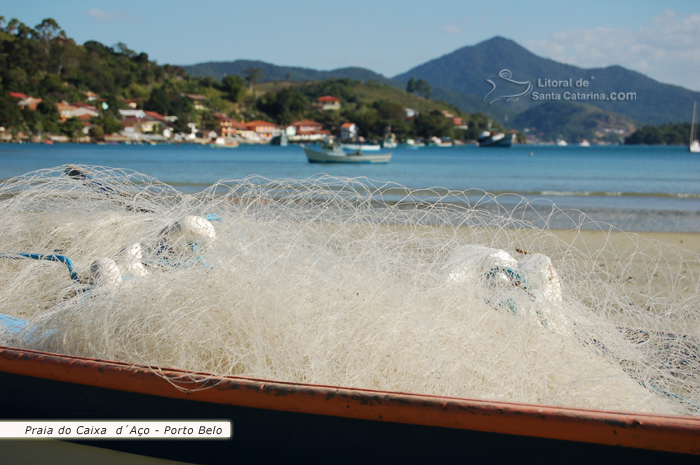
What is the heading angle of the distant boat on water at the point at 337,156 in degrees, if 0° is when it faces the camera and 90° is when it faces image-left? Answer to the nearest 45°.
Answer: approximately 90°

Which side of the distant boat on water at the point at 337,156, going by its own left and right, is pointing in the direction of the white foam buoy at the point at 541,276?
left

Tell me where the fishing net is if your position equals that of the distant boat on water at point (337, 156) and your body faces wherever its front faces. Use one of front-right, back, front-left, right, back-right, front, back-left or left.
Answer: left

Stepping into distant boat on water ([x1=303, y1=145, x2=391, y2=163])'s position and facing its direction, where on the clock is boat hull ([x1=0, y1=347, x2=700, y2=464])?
The boat hull is roughly at 9 o'clock from the distant boat on water.

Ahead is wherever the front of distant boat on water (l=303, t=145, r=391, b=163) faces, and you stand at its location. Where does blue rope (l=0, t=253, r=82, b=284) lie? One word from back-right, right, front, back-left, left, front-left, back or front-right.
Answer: left

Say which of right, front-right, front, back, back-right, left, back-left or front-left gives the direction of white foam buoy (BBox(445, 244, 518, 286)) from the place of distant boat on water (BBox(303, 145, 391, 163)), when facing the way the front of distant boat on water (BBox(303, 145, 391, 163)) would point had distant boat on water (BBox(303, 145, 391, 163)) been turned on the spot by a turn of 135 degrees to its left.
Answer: front-right

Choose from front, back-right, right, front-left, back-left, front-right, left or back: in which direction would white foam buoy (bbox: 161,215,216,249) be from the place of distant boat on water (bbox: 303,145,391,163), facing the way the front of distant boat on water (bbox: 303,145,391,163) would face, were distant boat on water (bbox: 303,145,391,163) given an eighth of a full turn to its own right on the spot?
back-left

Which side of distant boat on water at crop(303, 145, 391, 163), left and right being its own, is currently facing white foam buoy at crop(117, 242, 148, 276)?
left
